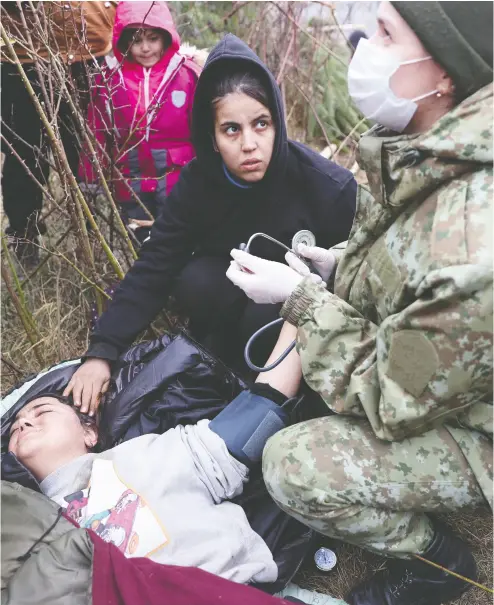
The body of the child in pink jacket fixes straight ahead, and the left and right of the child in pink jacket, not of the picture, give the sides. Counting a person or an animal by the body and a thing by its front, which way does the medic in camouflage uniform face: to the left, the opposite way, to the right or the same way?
to the right

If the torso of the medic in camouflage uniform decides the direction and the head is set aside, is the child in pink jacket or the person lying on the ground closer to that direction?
the person lying on the ground

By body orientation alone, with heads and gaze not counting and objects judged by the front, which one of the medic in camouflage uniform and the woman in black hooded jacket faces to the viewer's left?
the medic in camouflage uniform

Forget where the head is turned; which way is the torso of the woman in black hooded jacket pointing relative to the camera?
toward the camera

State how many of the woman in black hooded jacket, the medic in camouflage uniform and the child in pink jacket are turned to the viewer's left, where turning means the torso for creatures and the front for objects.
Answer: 1

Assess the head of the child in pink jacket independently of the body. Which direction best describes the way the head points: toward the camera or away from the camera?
toward the camera

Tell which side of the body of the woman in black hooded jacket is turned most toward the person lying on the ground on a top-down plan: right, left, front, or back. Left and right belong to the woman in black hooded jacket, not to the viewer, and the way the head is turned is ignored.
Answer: front

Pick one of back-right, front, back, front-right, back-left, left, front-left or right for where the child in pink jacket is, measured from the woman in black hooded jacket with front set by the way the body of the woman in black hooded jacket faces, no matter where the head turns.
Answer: back

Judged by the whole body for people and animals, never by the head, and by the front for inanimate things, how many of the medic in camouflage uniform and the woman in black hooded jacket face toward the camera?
1

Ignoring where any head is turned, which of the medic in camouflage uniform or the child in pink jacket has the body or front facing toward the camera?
the child in pink jacket

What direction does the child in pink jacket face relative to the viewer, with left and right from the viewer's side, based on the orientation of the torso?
facing the viewer

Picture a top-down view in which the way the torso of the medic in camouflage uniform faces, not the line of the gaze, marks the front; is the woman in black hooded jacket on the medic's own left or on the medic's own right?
on the medic's own right

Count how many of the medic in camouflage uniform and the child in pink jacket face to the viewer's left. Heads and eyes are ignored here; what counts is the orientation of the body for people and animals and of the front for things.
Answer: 1

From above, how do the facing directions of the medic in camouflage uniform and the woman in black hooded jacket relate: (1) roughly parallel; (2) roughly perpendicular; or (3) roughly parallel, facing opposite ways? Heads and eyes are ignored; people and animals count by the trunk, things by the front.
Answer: roughly perpendicular

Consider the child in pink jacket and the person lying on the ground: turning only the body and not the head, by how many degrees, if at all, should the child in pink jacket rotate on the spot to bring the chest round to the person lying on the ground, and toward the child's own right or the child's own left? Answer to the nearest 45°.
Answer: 0° — they already face them

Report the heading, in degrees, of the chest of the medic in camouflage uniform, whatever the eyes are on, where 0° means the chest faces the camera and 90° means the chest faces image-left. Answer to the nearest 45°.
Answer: approximately 90°
